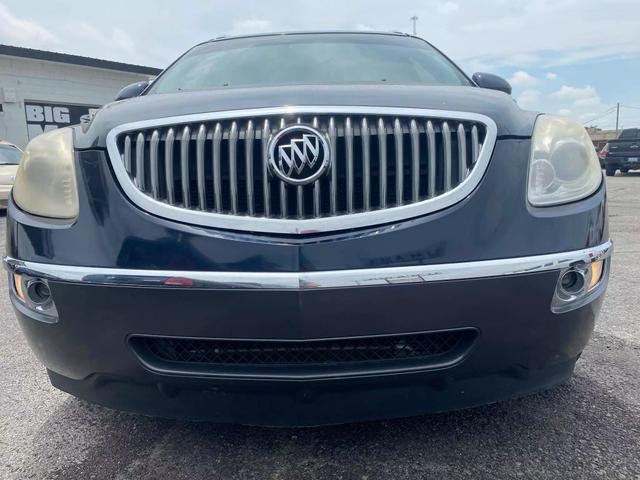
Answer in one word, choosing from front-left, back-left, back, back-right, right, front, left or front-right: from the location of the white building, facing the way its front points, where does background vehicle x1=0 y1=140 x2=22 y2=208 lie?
front-right

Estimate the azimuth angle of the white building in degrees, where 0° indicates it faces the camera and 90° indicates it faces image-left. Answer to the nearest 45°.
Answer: approximately 315°

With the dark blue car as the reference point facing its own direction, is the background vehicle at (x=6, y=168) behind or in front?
behind

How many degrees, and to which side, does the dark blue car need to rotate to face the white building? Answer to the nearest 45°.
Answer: approximately 135° to its right

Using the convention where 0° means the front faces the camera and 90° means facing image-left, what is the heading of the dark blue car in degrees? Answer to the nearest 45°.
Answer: approximately 0°

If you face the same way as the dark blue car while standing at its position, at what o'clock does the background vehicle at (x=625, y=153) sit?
The background vehicle is roughly at 7 o'clock from the dark blue car.
